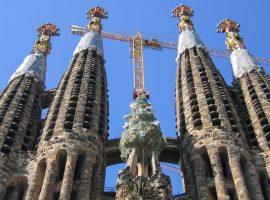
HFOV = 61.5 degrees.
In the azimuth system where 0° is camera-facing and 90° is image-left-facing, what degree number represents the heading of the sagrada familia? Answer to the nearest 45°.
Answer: approximately 0°
